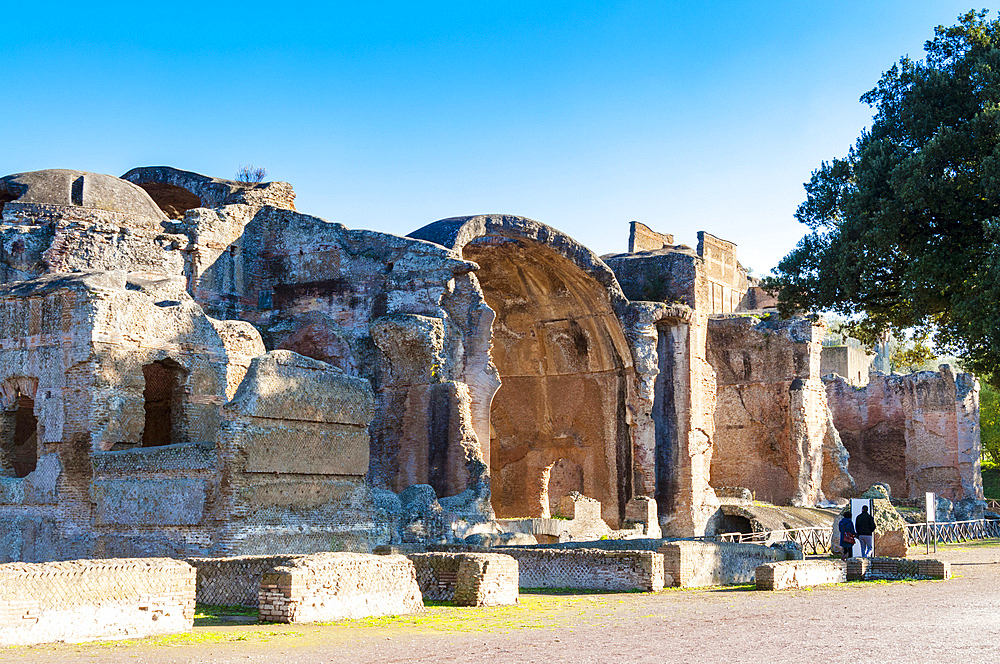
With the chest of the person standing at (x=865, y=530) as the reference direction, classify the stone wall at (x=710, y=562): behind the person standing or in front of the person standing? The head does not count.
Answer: behind

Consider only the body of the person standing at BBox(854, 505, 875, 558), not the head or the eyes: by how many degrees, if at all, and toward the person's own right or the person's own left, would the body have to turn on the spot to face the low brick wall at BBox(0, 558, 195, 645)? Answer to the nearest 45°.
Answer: approximately 135° to the person's own left

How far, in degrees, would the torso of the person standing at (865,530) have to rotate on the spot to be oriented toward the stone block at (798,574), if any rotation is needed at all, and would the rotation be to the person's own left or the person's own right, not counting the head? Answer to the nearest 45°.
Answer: approximately 180°

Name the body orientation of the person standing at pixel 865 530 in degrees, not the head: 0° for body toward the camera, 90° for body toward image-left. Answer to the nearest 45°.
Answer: approximately 180°

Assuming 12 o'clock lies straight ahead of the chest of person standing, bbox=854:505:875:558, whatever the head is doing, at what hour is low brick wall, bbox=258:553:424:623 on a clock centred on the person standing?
The low brick wall is roughly at 7 o'clock from the person standing.
